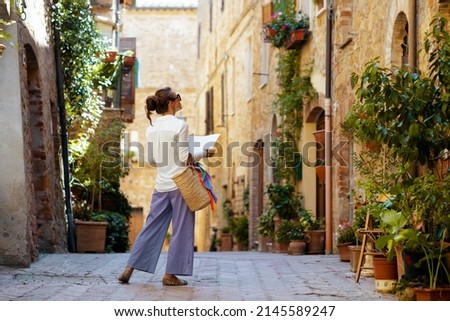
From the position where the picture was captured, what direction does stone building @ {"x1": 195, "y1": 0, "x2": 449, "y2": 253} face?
facing the viewer and to the left of the viewer

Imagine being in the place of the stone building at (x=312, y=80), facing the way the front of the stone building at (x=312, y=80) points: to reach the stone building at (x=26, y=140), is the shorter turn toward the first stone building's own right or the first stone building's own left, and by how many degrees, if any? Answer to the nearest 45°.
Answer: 0° — it already faces it

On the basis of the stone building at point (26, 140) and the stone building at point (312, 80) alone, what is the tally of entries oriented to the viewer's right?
1

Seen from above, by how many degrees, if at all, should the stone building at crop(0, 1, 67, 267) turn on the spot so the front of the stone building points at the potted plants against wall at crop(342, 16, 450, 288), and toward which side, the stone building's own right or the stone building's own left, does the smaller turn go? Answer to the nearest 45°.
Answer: approximately 45° to the stone building's own right

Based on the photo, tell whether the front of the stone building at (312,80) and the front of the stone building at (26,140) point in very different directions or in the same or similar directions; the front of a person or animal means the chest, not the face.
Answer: very different directions

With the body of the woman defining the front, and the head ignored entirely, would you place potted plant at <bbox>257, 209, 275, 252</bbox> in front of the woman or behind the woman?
in front

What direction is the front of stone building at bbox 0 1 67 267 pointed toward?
to the viewer's right

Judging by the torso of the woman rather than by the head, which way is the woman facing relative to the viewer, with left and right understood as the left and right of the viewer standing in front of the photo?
facing away from the viewer and to the right of the viewer

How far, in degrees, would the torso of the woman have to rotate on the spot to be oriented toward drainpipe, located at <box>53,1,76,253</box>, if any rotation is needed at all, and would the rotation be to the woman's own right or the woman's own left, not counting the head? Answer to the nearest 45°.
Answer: approximately 45° to the woman's own left
